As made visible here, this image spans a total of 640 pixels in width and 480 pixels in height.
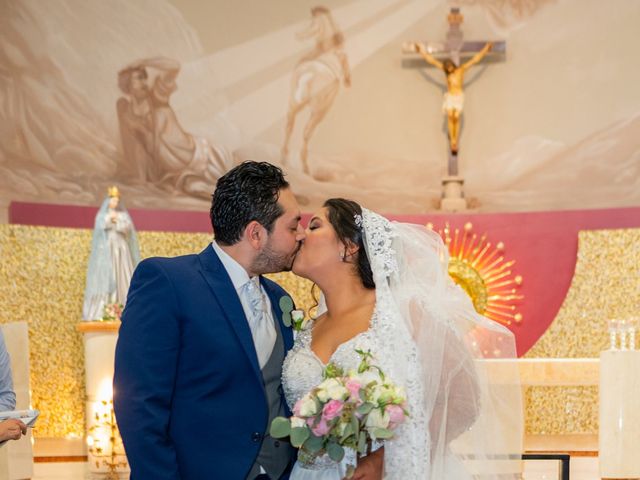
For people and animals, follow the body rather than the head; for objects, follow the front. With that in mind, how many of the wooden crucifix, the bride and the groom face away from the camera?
0

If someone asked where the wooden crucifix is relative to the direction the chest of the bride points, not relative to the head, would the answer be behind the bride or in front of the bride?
behind

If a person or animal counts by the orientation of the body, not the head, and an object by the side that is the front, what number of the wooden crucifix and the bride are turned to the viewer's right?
0

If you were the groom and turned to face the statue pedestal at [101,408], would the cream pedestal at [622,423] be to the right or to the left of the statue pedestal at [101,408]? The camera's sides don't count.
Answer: right

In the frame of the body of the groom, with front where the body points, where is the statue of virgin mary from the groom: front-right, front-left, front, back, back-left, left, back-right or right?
back-left

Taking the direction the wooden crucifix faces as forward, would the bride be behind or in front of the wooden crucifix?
in front

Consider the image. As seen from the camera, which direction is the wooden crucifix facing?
toward the camera

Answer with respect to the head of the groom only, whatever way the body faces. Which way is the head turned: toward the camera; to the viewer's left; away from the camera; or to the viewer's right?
to the viewer's right

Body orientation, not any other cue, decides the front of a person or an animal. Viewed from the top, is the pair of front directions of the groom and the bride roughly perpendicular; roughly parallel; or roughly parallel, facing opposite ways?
roughly perpendicular

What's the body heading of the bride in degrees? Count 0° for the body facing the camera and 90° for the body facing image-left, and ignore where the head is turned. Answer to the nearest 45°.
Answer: approximately 45°
